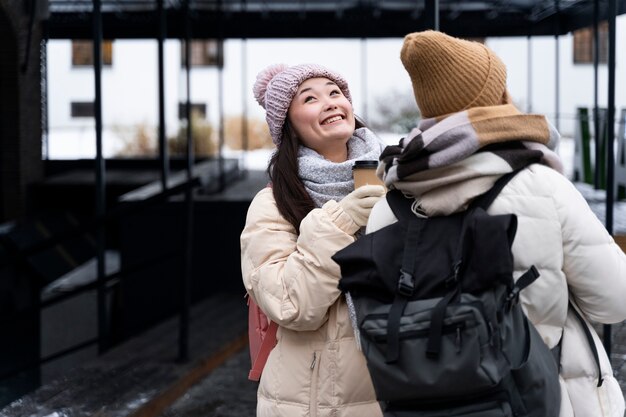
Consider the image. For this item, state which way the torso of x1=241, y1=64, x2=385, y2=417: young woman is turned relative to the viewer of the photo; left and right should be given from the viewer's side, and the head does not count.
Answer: facing the viewer and to the right of the viewer

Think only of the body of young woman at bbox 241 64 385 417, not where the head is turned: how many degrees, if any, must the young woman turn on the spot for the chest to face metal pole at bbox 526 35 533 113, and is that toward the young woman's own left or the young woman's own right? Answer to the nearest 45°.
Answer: approximately 135° to the young woman's own left

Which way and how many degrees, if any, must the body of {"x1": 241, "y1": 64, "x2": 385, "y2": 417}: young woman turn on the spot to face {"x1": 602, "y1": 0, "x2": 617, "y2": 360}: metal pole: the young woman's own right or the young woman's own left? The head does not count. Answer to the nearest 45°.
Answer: approximately 90° to the young woman's own left

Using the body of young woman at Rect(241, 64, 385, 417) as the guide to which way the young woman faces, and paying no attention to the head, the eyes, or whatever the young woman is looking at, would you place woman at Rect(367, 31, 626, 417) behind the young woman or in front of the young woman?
in front

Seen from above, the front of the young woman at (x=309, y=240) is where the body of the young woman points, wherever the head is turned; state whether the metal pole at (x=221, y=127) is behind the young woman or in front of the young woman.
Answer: behind

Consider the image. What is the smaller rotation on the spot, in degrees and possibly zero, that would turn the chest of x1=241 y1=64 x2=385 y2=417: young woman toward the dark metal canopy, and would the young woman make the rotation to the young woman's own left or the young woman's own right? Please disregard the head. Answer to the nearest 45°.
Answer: approximately 135° to the young woman's own left

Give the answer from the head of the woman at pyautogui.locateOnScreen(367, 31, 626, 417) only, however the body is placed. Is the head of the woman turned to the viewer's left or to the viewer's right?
to the viewer's left

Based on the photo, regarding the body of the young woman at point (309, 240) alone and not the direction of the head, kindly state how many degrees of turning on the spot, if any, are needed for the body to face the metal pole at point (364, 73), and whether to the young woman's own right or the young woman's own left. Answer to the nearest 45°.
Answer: approximately 135° to the young woman's own left

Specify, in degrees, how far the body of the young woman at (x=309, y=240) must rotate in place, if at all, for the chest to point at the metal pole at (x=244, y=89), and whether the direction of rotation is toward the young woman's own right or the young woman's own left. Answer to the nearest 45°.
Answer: approximately 135° to the young woman's own left

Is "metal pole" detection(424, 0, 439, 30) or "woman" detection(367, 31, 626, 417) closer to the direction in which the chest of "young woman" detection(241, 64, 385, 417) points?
the woman

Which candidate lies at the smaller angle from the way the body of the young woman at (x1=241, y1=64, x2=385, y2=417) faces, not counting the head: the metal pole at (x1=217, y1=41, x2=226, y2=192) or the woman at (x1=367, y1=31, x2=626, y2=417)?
the woman
